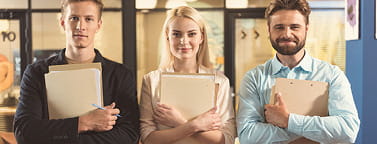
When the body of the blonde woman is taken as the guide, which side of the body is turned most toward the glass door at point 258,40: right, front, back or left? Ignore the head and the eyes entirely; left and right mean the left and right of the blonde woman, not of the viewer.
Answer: back

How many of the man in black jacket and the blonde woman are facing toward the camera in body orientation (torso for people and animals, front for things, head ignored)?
2

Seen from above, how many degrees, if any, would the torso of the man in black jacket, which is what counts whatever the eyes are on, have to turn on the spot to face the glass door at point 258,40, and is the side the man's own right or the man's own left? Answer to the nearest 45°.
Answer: approximately 135° to the man's own left

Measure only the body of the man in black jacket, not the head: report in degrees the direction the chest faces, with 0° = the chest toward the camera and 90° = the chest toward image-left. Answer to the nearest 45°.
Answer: approximately 0°

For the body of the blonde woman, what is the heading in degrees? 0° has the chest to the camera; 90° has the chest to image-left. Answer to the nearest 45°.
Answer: approximately 0°
